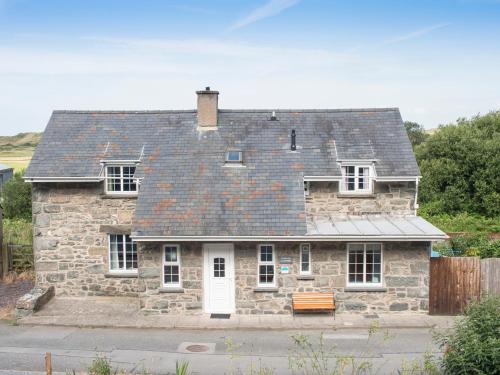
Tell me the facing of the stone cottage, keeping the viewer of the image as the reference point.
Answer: facing the viewer

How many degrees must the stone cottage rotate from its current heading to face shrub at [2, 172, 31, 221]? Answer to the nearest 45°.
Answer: approximately 135° to its right

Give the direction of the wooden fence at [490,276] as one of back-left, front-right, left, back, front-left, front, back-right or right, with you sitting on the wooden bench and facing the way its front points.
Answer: left

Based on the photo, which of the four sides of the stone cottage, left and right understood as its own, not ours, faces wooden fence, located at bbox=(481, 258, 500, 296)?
left

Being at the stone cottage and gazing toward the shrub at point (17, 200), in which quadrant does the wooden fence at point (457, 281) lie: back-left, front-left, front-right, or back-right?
back-right

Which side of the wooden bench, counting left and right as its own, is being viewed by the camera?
front

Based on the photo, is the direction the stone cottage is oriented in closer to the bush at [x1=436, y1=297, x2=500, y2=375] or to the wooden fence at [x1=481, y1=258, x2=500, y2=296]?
the bush

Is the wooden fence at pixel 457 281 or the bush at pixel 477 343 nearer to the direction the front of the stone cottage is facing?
the bush

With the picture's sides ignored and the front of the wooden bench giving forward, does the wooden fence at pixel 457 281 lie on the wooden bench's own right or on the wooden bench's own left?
on the wooden bench's own left
